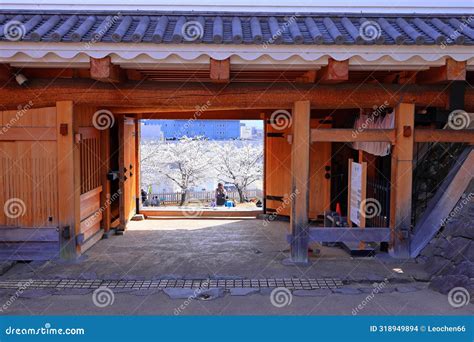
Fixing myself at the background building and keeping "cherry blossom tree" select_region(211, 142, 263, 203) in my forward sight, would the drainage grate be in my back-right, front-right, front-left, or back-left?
front-right

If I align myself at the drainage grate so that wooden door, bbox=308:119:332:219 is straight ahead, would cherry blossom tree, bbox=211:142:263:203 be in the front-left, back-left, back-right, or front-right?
front-left

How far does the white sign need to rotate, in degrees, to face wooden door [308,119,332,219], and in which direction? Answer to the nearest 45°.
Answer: approximately 135° to its right

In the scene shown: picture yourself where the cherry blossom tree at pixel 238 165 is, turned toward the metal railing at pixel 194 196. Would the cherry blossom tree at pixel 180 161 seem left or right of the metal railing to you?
right

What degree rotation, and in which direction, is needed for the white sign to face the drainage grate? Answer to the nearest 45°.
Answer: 0° — it already faces it

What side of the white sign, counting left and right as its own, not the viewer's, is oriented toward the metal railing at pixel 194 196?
right

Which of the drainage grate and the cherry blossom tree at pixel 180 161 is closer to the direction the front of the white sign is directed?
the drainage grate
